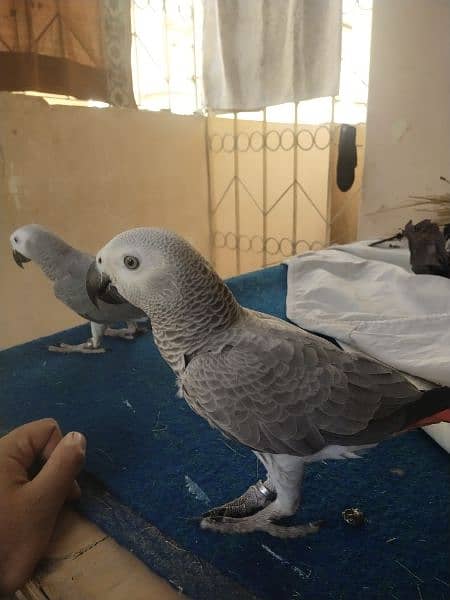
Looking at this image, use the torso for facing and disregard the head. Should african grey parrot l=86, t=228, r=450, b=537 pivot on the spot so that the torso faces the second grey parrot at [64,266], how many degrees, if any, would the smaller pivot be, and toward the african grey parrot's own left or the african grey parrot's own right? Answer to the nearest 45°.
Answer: approximately 45° to the african grey parrot's own right

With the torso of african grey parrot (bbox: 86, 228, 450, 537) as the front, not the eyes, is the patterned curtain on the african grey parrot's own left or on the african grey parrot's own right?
on the african grey parrot's own right

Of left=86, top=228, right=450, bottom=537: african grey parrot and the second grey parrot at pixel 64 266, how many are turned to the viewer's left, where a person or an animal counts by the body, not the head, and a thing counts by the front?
2

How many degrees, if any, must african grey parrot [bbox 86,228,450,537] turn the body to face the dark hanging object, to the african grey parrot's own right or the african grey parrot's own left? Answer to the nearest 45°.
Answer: approximately 90° to the african grey parrot's own right

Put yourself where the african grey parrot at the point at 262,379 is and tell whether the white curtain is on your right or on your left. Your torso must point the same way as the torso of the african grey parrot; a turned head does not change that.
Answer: on your right

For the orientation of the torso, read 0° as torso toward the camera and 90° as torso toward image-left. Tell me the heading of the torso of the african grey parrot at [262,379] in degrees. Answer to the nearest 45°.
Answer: approximately 90°

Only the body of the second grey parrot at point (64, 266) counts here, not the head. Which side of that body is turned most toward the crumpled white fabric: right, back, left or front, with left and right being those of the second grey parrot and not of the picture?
back

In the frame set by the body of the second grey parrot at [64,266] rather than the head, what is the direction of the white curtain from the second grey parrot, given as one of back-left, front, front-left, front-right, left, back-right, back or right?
back-right

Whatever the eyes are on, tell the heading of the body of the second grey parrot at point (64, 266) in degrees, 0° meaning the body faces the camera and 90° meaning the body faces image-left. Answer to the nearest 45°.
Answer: approximately 90°
